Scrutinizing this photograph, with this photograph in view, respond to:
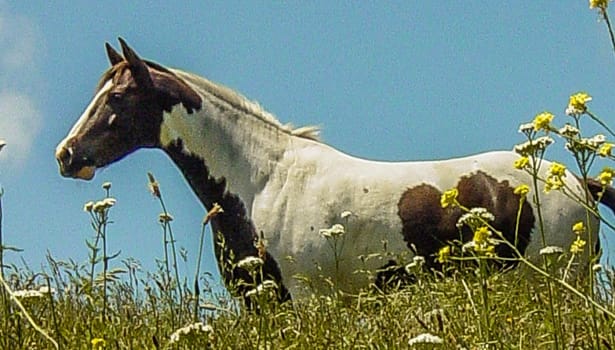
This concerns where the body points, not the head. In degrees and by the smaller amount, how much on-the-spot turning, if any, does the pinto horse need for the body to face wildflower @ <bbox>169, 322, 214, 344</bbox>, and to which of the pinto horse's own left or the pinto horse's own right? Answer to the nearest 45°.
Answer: approximately 90° to the pinto horse's own left

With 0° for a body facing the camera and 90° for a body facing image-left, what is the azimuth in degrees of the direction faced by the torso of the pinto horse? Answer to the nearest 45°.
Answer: approximately 90°

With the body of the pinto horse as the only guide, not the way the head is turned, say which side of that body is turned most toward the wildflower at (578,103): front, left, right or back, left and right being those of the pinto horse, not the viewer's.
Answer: left

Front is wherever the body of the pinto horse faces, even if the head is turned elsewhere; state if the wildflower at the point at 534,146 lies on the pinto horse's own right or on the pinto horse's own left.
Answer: on the pinto horse's own left

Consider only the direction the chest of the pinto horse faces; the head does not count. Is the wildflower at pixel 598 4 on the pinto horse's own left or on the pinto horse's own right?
on the pinto horse's own left

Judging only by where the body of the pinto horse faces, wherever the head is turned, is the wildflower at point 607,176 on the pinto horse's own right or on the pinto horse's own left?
on the pinto horse's own left

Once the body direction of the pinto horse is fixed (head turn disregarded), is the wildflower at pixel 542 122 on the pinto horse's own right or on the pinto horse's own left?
on the pinto horse's own left

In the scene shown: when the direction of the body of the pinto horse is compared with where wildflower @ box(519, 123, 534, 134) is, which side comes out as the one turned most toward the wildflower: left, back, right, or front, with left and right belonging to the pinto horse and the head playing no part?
left

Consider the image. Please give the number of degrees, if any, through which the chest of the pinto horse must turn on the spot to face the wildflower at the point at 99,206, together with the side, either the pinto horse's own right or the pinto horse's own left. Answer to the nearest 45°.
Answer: approximately 90° to the pinto horse's own left
